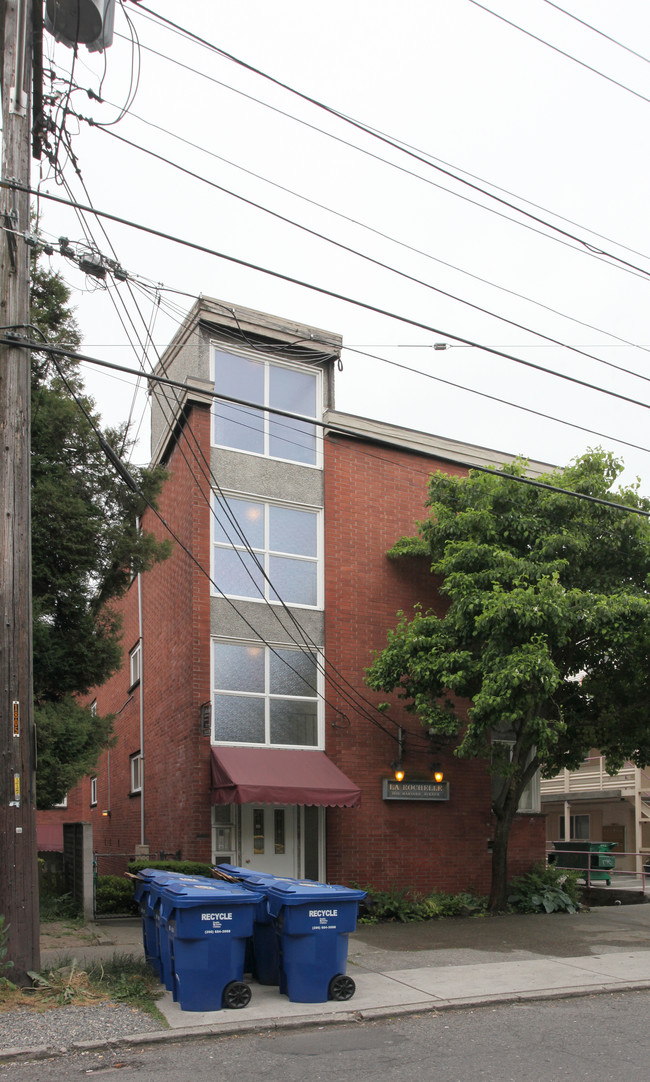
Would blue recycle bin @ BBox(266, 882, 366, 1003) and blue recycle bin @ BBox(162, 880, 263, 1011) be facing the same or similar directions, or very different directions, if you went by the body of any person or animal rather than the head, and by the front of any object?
same or similar directions

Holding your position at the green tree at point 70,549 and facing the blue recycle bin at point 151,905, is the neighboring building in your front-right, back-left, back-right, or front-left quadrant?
back-left

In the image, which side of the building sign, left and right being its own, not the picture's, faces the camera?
front
